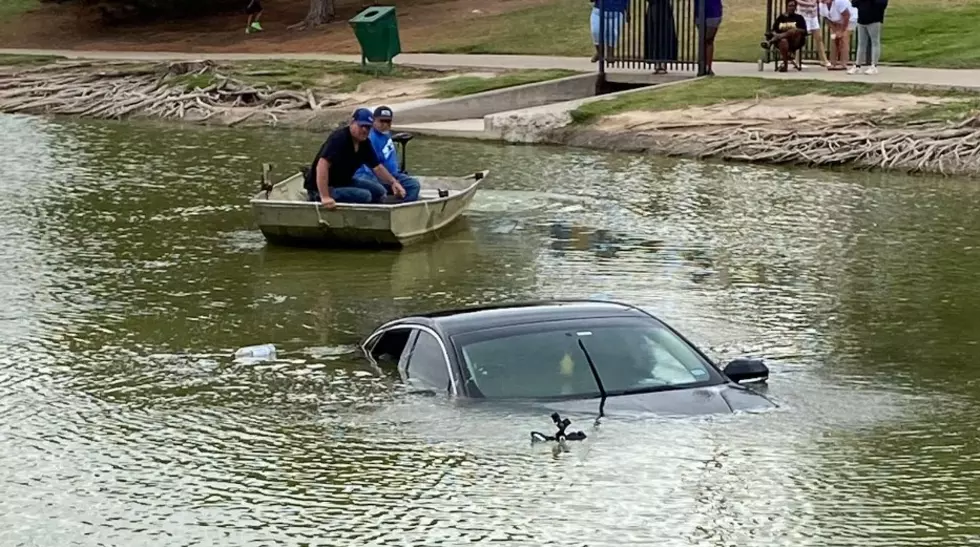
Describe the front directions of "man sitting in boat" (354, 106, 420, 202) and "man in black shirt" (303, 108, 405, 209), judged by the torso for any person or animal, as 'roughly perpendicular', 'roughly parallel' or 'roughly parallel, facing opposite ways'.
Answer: roughly parallel

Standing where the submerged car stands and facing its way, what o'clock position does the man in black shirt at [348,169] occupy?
The man in black shirt is roughly at 7 o'clock from the submerged car.

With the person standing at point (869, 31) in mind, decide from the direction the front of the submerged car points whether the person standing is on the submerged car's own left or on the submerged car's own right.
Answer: on the submerged car's own left

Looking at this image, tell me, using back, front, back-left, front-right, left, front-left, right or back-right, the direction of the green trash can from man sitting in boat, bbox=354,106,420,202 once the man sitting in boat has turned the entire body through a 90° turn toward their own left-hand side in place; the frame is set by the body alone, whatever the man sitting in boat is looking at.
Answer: front-left

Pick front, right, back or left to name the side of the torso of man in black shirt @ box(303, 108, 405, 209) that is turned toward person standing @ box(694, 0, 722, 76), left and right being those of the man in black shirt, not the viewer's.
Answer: left

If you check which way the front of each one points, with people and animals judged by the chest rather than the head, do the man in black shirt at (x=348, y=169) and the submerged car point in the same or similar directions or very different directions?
same or similar directions

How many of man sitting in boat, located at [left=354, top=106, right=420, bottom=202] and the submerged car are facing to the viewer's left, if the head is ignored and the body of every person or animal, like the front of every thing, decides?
0

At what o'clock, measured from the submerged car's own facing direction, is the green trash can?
The green trash can is roughly at 7 o'clock from the submerged car.

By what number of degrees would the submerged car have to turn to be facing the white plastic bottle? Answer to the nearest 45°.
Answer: approximately 180°

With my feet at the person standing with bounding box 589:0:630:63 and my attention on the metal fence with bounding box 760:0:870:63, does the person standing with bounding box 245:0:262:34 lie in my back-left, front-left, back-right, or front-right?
back-left

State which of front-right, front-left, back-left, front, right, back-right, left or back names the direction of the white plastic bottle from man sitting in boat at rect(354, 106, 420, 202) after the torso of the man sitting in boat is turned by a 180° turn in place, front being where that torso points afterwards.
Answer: back-left

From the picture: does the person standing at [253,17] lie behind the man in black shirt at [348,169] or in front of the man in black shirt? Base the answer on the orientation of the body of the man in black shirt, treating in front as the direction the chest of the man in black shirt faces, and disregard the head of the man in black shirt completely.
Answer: behind

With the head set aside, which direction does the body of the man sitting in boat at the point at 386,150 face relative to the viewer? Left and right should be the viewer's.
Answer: facing the viewer and to the right of the viewer
